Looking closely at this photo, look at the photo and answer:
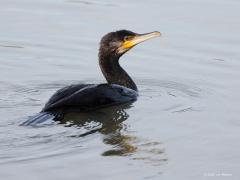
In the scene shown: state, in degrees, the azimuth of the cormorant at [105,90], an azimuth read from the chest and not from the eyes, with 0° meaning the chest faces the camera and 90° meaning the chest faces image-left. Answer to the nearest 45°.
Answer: approximately 270°
